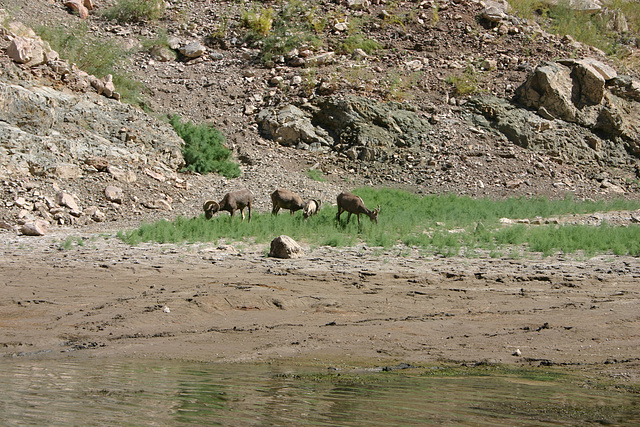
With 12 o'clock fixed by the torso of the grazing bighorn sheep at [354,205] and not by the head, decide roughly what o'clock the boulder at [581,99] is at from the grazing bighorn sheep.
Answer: The boulder is roughly at 10 o'clock from the grazing bighorn sheep.

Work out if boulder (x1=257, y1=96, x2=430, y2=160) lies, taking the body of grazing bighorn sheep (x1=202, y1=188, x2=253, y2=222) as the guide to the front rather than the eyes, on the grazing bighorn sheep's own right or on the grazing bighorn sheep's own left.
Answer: on the grazing bighorn sheep's own right

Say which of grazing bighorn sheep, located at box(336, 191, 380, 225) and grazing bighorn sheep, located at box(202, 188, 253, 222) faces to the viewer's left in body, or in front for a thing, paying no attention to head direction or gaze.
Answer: grazing bighorn sheep, located at box(202, 188, 253, 222)

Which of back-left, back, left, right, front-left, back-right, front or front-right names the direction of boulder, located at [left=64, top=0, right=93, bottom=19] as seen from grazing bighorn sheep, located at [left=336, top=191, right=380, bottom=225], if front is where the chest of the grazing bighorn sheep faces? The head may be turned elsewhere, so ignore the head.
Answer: back-left

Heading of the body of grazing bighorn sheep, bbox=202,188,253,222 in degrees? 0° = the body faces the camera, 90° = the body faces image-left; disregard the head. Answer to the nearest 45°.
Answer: approximately 90°

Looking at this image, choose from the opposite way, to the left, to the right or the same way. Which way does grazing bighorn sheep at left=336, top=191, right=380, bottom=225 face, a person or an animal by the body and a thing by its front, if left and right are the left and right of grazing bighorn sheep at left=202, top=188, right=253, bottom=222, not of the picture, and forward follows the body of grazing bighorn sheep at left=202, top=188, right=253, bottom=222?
the opposite way

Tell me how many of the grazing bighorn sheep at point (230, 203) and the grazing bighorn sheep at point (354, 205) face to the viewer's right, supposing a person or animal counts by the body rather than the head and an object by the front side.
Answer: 1

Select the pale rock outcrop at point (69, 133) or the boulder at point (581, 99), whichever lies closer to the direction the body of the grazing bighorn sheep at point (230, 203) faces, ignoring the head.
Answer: the pale rock outcrop

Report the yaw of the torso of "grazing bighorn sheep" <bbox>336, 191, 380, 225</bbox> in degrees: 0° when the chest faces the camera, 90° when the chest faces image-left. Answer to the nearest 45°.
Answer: approximately 270°
